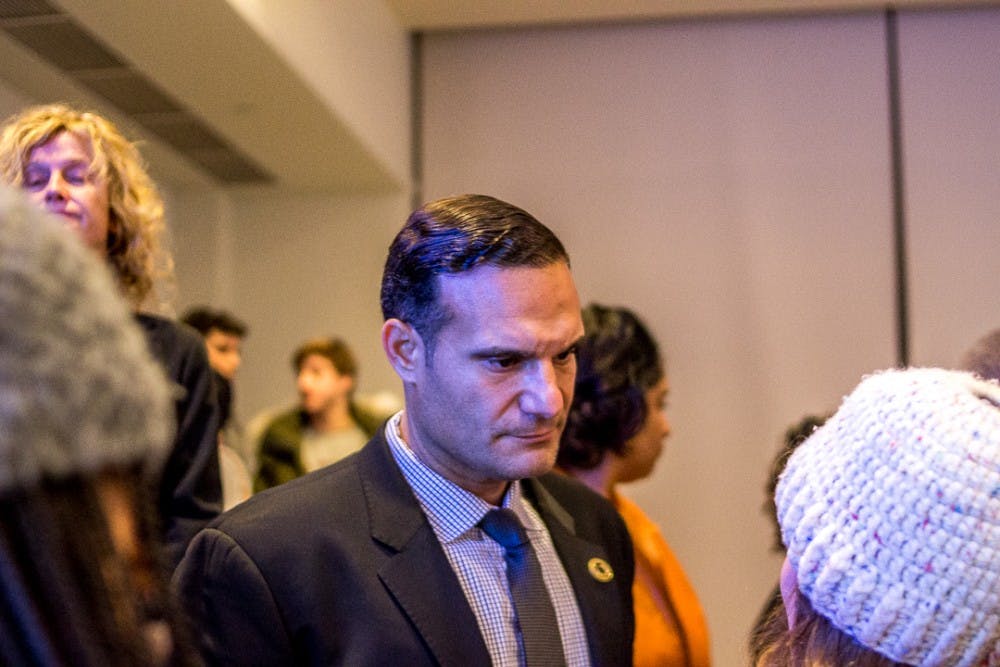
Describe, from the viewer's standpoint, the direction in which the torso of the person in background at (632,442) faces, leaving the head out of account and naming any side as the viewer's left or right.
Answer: facing to the right of the viewer

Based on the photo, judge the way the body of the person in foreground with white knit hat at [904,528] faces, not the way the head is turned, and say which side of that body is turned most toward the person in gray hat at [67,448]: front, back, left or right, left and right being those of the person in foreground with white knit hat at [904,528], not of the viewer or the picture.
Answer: left

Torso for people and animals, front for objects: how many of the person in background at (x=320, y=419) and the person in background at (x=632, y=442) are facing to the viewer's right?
1

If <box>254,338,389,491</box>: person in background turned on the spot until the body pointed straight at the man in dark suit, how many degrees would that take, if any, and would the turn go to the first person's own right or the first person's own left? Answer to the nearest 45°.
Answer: approximately 45° to the first person's own left

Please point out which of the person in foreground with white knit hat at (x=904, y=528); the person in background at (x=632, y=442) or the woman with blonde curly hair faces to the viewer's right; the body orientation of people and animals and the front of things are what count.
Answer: the person in background at (x=632, y=442)

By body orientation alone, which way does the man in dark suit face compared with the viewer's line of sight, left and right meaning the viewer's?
facing the viewer and to the right of the viewer

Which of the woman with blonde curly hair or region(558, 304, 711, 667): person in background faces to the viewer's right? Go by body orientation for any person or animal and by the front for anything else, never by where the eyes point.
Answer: the person in background

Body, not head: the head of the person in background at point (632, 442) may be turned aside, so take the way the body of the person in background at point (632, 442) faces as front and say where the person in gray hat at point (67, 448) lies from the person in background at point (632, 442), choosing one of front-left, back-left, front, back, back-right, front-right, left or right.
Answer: right

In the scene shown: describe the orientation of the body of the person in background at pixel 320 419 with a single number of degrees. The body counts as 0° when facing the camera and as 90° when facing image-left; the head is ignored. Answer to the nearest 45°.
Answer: approximately 45°

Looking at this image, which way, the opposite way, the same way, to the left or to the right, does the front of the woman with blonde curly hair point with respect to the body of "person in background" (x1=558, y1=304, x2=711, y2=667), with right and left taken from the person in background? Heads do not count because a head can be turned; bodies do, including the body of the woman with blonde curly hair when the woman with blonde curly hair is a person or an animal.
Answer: to the right

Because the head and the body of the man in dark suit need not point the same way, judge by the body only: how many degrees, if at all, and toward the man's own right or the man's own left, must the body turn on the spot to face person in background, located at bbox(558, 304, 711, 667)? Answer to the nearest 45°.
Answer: approximately 90° to the man's own left

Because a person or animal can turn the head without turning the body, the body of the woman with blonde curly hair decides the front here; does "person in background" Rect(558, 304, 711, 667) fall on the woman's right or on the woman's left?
on the woman's left

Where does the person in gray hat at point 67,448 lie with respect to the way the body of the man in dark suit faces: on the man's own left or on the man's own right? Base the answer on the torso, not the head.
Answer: on the man's own right

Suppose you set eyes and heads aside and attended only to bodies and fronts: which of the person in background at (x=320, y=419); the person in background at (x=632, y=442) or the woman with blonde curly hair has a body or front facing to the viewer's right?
the person in background at (x=632, y=442)

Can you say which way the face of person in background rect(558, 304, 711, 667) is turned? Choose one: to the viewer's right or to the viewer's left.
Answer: to the viewer's right
